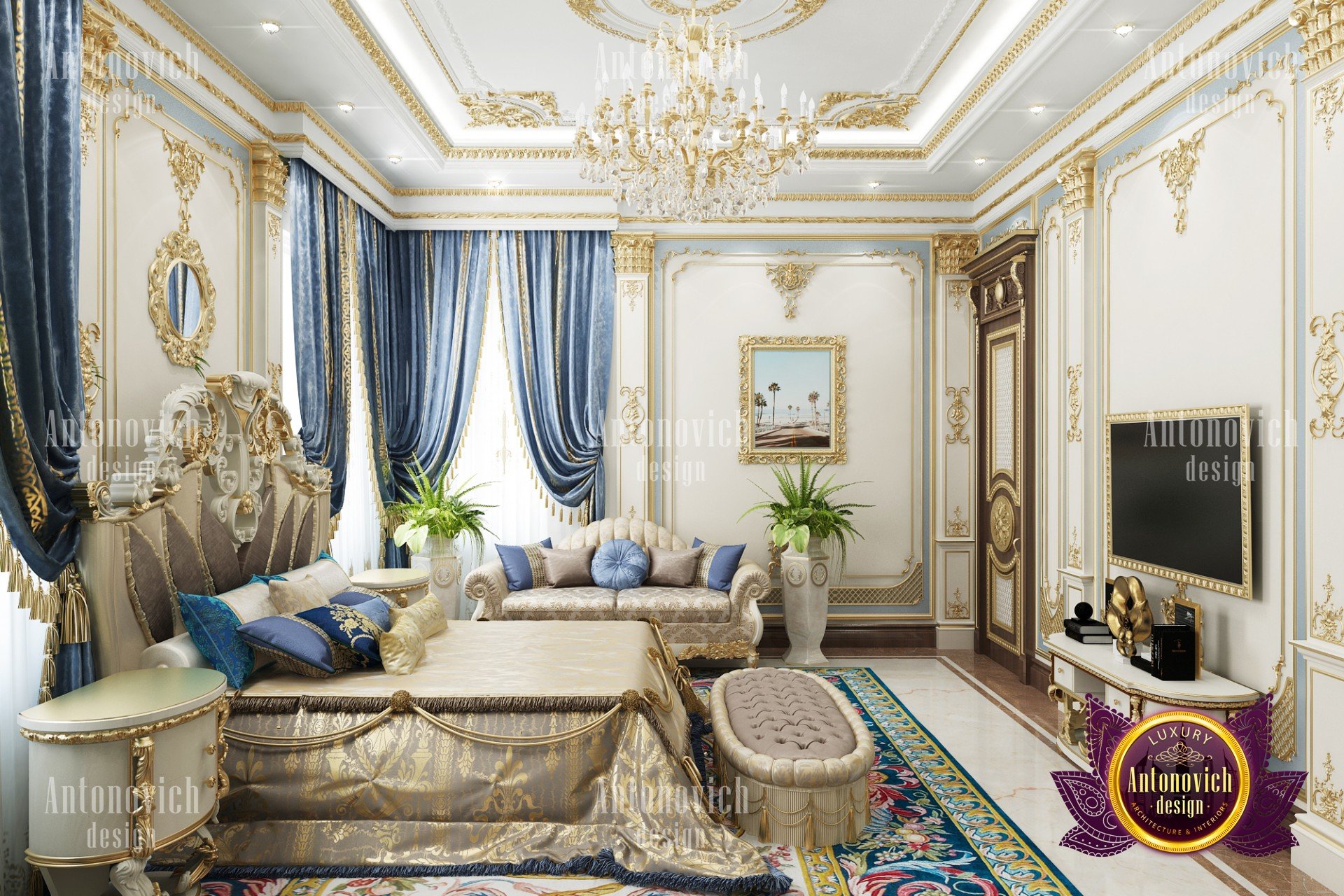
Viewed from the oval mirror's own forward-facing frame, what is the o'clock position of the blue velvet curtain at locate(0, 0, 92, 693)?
The blue velvet curtain is roughly at 2 o'clock from the oval mirror.

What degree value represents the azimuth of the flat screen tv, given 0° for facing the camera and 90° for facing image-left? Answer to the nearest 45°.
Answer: approximately 45°

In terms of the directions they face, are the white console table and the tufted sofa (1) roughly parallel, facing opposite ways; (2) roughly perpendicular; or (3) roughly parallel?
roughly perpendicular

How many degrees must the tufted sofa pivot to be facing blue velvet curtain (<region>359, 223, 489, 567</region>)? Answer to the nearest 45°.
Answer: approximately 135° to its right

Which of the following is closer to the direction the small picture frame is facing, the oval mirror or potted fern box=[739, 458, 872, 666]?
the oval mirror

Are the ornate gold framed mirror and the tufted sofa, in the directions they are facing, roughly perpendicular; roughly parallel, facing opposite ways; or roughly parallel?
roughly perpendicular

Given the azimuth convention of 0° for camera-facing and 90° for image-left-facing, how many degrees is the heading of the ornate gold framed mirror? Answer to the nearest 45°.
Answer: approximately 315°

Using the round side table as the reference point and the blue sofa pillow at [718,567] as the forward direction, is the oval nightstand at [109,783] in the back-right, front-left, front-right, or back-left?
back-right
